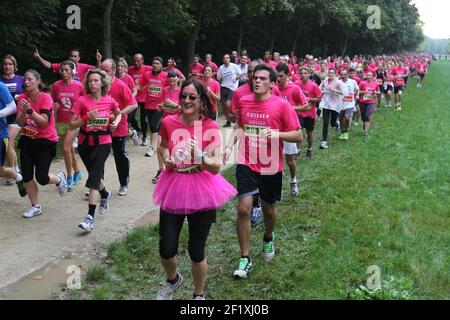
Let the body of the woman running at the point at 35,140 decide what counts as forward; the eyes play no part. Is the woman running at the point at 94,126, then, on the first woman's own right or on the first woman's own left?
on the first woman's own left

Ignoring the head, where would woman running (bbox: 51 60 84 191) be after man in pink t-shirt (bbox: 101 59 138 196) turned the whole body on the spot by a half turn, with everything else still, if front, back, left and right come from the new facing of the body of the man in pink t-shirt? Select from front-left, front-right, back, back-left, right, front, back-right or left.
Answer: left

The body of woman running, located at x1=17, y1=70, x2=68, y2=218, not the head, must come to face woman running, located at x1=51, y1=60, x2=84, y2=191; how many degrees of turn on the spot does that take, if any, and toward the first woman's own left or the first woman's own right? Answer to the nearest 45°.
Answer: approximately 135° to the first woman's own right

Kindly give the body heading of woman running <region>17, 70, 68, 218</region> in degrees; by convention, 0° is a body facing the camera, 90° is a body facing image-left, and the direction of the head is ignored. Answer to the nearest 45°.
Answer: approximately 45°

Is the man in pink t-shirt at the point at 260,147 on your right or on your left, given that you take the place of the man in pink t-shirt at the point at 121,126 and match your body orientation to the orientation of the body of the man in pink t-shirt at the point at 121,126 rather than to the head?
on your left

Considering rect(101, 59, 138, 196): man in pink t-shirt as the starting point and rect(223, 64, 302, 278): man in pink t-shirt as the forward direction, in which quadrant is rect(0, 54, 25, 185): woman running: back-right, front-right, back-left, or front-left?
back-right

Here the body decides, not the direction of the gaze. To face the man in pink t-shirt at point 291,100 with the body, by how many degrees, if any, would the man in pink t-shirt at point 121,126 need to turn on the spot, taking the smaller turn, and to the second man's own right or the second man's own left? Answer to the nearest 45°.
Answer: approximately 135° to the second man's own left

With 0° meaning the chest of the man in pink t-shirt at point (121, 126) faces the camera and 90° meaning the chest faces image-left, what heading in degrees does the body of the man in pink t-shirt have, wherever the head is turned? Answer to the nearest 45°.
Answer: approximately 45°

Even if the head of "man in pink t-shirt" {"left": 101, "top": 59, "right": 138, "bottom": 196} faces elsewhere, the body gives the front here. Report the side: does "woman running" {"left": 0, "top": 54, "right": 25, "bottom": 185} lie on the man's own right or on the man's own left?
on the man's own right

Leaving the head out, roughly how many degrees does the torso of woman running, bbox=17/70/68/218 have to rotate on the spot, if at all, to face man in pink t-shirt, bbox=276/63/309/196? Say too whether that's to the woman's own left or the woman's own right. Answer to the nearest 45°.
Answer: approximately 135° to the woman's own left
